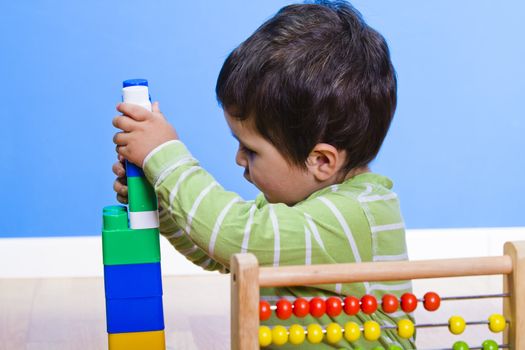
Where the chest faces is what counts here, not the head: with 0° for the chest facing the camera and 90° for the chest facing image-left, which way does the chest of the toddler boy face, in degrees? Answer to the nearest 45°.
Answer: approximately 90°

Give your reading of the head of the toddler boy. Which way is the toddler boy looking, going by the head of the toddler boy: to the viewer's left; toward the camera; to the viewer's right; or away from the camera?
to the viewer's left
